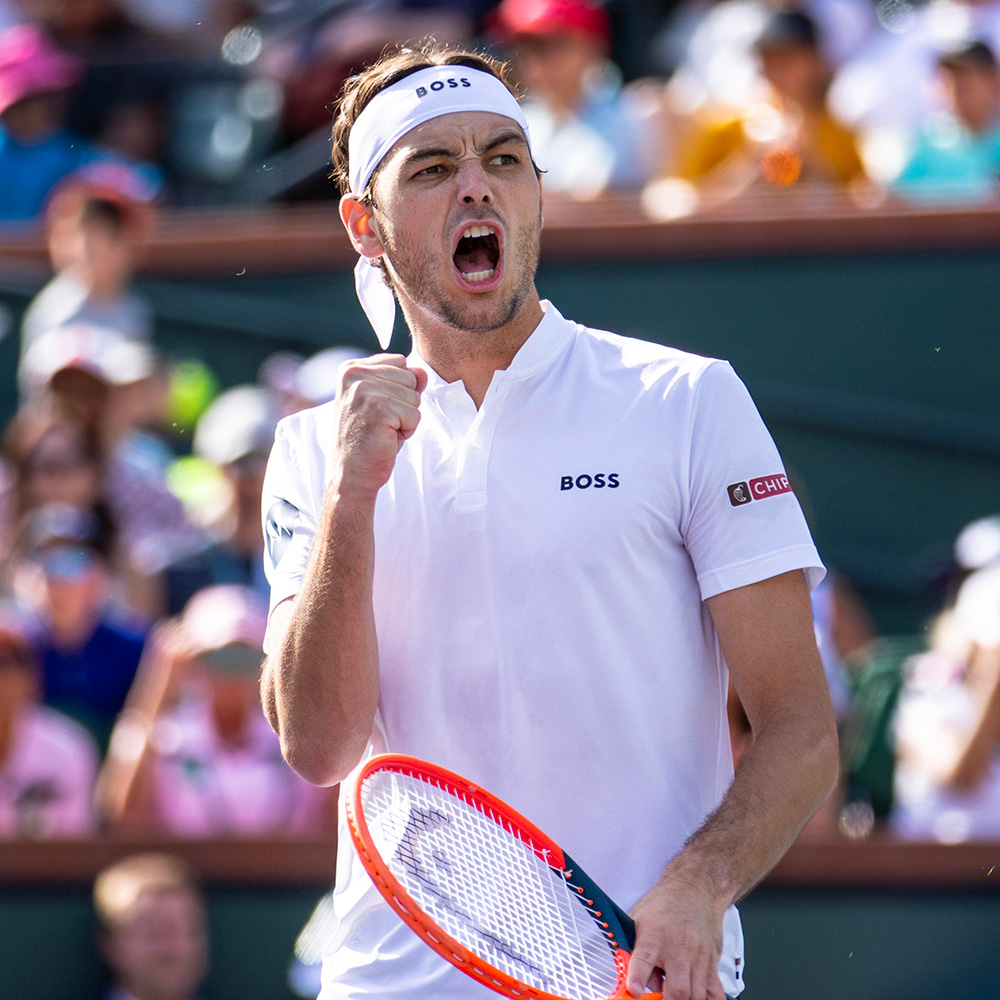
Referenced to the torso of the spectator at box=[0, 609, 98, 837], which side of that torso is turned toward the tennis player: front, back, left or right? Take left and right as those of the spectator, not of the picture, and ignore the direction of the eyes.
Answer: front

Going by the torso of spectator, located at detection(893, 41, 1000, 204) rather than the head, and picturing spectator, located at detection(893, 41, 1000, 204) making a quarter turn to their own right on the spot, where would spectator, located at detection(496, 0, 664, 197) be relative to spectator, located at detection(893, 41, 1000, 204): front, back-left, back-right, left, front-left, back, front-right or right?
front

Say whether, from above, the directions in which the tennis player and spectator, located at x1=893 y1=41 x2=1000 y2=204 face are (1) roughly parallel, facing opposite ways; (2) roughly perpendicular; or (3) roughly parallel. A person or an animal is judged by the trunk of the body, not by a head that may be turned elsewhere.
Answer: roughly parallel

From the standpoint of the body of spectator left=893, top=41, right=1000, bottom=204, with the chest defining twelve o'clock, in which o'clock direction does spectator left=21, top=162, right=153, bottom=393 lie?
spectator left=21, top=162, right=153, bottom=393 is roughly at 3 o'clock from spectator left=893, top=41, right=1000, bottom=204.

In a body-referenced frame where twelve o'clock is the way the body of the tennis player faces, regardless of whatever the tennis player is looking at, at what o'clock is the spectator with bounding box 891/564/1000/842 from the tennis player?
The spectator is roughly at 7 o'clock from the tennis player.

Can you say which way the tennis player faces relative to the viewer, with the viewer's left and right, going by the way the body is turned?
facing the viewer

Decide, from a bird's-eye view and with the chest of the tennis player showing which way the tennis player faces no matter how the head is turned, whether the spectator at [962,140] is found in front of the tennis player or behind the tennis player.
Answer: behind

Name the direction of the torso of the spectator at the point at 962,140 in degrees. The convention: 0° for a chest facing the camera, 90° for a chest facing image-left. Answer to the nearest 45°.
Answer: approximately 0°

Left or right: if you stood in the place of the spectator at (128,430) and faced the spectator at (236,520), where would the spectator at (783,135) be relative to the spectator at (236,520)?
left

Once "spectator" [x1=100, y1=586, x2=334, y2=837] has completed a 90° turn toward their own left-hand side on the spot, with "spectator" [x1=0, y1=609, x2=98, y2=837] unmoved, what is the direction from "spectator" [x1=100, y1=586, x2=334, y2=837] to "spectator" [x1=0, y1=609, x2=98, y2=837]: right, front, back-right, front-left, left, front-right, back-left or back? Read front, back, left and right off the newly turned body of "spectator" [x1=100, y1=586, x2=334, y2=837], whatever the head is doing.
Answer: back

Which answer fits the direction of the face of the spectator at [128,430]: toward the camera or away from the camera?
toward the camera

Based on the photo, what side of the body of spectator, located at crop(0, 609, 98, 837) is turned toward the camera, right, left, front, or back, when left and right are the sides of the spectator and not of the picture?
front

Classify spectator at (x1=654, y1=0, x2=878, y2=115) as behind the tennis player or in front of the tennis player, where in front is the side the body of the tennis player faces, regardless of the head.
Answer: behind
